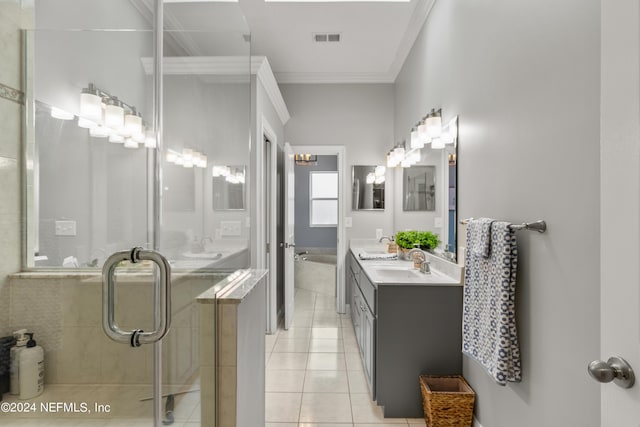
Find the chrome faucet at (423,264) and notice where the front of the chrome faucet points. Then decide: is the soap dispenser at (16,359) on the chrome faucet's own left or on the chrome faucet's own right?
on the chrome faucet's own left

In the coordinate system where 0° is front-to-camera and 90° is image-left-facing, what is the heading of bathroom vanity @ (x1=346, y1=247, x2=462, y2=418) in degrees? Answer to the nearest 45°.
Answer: approximately 90°

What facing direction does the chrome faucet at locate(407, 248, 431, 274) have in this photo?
to the viewer's left

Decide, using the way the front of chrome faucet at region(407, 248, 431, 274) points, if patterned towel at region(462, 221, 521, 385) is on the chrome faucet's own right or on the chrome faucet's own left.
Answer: on the chrome faucet's own left

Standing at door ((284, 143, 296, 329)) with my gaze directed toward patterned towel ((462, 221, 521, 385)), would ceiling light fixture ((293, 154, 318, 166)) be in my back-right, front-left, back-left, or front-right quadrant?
back-left
